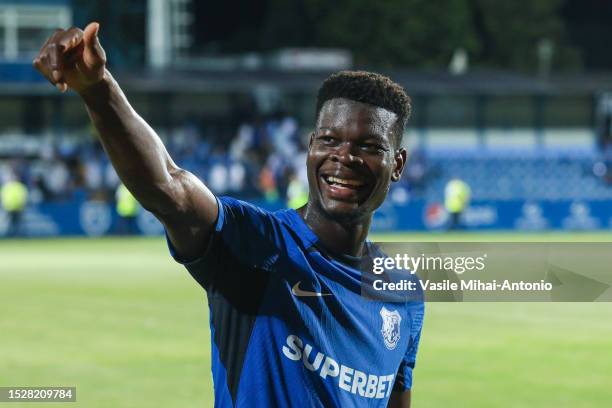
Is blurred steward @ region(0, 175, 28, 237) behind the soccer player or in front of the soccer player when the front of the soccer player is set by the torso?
behind

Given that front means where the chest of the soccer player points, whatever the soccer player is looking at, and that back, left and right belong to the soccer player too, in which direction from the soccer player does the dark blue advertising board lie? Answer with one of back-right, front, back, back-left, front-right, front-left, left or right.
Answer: back-left

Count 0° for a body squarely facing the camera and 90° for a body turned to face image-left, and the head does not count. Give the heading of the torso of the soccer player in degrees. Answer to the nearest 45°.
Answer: approximately 315°

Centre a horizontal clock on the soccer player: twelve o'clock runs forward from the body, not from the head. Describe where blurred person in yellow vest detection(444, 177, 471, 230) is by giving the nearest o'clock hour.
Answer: The blurred person in yellow vest is roughly at 8 o'clock from the soccer player.

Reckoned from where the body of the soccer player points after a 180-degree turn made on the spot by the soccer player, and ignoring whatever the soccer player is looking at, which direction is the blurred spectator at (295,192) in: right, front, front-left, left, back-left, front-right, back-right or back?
front-right
